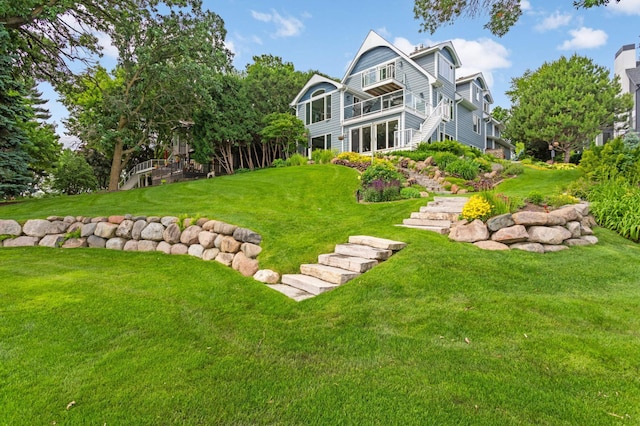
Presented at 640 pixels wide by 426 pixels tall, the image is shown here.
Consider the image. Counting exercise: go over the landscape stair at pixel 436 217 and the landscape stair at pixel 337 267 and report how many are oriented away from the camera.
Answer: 0

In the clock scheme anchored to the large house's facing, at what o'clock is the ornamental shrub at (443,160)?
The ornamental shrub is roughly at 10 o'clock from the large house.

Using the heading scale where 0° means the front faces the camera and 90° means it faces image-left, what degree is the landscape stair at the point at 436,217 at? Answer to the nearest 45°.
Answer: approximately 45°

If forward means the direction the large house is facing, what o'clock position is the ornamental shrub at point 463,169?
The ornamental shrub is roughly at 10 o'clock from the large house.

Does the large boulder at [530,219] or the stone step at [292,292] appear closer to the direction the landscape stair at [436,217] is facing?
the stone step

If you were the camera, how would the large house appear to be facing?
facing the viewer and to the left of the viewer

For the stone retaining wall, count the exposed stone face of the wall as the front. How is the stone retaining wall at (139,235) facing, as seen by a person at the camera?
facing the viewer

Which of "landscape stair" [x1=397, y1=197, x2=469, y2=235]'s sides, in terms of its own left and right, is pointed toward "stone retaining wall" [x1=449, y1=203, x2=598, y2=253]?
left

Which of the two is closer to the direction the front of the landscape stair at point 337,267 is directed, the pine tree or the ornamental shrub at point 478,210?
the pine tree

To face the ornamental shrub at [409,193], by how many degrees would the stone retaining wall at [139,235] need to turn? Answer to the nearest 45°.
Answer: approximately 90° to its left

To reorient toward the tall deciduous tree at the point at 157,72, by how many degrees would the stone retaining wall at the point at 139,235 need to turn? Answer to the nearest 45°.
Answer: approximately 180°

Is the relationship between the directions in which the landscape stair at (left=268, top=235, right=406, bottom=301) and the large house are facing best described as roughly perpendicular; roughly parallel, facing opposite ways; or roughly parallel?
roughly parallel

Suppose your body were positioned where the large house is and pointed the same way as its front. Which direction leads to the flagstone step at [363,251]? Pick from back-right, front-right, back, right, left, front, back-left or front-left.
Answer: front-left

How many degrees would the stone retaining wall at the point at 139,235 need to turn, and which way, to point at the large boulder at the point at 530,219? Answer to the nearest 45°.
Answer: approximately 45° to its left

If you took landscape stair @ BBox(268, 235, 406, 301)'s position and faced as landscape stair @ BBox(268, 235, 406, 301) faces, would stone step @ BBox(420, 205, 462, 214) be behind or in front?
behind

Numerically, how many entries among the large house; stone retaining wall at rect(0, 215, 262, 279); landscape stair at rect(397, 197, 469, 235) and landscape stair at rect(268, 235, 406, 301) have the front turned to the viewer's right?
0

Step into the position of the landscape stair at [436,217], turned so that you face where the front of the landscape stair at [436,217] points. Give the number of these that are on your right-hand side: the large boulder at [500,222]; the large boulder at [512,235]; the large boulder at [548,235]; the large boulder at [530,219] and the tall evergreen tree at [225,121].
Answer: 1

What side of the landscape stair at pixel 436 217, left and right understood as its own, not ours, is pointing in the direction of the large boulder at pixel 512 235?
left
